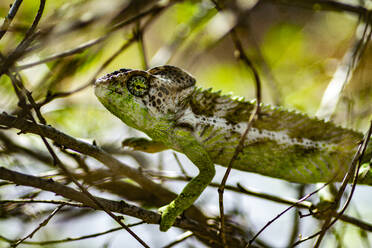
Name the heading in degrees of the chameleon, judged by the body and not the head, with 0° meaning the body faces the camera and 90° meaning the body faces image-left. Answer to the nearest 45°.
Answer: approximately 90°
